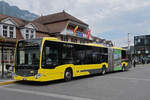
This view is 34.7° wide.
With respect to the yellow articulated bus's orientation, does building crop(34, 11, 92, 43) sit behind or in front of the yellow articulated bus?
behind

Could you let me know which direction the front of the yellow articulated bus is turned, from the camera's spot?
facing the viewer and to the left of the viewer
